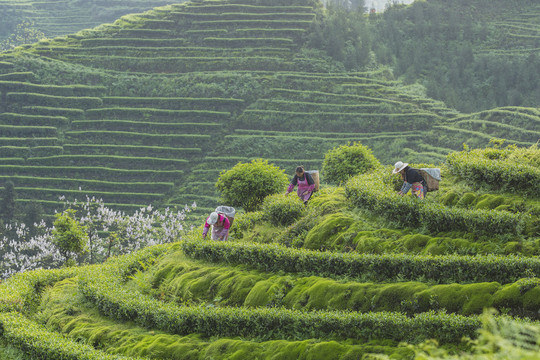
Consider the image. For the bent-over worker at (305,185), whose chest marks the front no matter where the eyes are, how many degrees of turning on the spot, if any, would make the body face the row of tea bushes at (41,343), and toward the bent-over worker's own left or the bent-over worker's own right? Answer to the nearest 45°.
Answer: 0° — they already face it

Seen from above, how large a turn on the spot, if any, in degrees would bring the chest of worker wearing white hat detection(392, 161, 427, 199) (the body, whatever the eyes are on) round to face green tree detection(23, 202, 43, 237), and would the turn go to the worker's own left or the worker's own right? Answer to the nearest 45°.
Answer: approximately 45° to the worker's own right

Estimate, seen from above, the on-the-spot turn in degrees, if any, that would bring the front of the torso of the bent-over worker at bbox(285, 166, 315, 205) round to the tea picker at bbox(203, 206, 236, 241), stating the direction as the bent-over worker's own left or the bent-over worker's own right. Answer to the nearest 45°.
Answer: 0° — they already face them

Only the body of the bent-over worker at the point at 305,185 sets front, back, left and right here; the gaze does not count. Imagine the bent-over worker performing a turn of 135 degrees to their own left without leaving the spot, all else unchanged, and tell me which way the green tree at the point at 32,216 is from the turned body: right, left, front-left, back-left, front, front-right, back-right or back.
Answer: back-left

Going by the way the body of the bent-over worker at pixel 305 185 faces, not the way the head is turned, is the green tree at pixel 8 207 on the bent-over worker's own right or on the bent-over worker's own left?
on the bent-over worker's own right

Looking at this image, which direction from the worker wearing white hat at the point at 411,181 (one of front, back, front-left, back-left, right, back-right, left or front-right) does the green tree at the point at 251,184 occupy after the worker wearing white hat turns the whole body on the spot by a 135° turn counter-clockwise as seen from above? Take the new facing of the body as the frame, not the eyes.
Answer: back

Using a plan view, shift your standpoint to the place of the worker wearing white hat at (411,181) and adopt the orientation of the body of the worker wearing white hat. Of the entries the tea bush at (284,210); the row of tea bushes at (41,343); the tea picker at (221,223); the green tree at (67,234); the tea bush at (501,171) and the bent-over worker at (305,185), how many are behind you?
1

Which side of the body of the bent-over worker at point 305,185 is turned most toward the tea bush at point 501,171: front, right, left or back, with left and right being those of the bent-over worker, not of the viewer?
left

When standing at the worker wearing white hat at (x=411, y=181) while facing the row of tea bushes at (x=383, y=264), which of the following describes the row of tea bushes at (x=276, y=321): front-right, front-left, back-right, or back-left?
front-right

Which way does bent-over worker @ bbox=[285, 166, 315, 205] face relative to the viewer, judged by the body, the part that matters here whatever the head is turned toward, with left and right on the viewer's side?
facing the viewer and to the left of the viewer

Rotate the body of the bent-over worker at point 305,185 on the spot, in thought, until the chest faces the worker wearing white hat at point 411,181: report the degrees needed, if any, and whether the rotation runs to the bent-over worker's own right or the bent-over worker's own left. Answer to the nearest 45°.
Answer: approximately 90° to the bent-over worker's own left

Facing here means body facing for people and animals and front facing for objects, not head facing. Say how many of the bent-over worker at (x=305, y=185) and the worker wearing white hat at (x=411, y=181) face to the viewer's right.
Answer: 0

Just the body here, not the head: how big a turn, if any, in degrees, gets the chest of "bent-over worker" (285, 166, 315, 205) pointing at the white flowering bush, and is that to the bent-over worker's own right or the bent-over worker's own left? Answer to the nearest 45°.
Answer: approximately 90° to the bent-over worker's own right

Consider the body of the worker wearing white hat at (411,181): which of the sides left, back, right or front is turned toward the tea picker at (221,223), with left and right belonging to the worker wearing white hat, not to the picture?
front

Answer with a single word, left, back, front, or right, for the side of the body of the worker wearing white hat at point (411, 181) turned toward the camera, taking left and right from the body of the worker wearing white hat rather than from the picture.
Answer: left

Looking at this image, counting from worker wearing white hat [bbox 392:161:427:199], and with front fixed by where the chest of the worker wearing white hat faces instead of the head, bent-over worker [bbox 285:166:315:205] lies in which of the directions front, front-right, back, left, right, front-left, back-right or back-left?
front-right

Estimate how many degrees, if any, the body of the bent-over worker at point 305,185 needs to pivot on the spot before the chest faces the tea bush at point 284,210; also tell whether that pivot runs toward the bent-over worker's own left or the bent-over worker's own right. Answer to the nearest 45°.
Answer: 0° — they already face it
